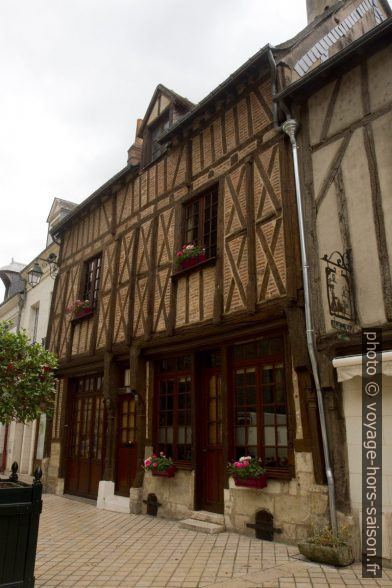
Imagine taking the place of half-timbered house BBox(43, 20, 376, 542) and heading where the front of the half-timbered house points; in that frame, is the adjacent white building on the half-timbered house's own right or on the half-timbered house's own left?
on the half-timbered house's own right

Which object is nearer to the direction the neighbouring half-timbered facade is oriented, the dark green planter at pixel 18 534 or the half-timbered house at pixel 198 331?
the dark green planter

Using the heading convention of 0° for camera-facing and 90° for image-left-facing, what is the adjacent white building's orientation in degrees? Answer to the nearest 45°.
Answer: approximately 45°

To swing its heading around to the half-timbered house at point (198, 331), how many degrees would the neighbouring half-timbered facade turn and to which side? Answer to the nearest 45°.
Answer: approximately 90° to its right

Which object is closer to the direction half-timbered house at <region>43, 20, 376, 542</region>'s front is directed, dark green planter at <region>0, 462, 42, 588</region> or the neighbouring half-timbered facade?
the dark green planter

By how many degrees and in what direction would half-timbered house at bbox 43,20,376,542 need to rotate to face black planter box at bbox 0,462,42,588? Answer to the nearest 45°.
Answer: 0° — it already faces it

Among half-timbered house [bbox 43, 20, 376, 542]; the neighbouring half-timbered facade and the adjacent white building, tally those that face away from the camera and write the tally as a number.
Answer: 0

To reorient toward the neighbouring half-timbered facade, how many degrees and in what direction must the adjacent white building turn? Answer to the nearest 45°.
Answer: approximately 45° to its left

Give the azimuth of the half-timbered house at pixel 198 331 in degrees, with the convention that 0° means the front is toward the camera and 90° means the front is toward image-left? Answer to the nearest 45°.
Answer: approximately 45°

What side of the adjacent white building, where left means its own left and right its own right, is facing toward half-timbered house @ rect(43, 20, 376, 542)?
left

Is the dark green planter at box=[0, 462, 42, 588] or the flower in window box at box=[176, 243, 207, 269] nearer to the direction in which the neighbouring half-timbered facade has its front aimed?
the dark green planter

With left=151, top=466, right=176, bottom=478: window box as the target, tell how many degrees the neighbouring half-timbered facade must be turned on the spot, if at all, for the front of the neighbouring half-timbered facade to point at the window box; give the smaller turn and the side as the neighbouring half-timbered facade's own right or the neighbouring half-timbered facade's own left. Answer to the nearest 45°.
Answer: approximately 90° to the neighbouring half-timbered facade's own right
